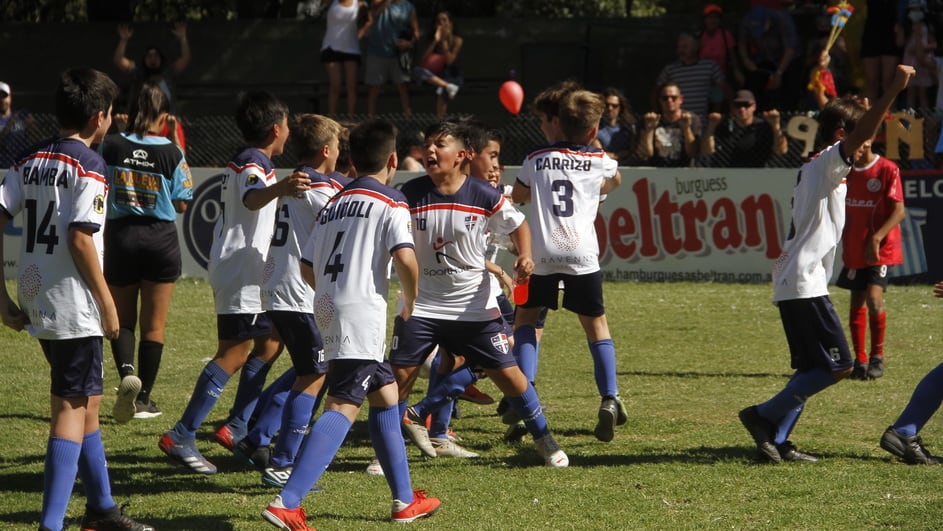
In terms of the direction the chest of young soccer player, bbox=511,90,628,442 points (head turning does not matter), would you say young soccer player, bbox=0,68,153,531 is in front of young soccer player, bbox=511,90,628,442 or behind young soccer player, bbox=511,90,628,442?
behind

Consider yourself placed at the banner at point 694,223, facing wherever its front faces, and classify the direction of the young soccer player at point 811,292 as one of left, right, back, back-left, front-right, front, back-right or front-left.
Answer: front

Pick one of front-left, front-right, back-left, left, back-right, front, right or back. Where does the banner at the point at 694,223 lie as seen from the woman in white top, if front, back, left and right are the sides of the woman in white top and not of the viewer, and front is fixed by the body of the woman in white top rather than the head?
front-left

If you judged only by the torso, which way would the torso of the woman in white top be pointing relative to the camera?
toward the camera

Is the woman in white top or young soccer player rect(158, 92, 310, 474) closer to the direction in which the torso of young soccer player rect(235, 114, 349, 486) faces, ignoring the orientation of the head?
the woman in white top

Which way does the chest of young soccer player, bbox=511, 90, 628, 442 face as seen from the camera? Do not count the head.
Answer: away from the camera

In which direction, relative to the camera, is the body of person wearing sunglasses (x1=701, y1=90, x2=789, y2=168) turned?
toward the camera

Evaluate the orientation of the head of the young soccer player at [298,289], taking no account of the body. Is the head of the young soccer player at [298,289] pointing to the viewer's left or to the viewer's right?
to the viewer's right

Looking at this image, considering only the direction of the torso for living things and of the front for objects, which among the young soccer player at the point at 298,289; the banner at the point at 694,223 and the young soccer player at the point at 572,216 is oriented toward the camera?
the banner

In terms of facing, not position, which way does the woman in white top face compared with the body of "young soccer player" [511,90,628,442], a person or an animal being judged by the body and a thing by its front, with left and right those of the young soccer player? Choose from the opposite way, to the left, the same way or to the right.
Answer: the opposite way

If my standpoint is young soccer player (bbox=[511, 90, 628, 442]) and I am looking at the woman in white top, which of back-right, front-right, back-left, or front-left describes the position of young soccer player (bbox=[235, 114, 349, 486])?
back-left

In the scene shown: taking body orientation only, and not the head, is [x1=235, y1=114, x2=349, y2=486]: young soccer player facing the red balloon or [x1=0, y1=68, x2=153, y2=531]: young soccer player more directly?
the red balloon

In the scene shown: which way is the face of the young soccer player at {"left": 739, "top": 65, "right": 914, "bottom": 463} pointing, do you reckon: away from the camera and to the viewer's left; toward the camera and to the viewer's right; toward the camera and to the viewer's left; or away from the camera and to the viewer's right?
away from the camera and to the viewer's right

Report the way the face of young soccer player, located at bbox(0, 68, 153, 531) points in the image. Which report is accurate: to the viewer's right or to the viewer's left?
to the viewer's right

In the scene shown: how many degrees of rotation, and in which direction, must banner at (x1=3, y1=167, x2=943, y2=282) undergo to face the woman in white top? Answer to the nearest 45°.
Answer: approximately 135° to its right

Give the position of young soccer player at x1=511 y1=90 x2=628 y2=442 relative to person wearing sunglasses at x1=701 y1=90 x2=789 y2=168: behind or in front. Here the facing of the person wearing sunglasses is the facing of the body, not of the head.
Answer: in front

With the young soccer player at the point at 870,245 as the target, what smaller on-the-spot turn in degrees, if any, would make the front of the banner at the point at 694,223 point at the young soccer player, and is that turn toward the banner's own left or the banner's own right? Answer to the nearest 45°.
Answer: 0° — it already faces them

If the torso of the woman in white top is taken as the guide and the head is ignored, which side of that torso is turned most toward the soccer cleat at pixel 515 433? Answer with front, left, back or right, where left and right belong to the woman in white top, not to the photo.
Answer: front

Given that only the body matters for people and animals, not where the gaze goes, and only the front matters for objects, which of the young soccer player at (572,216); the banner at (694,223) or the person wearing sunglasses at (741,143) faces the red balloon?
the young soccer player
